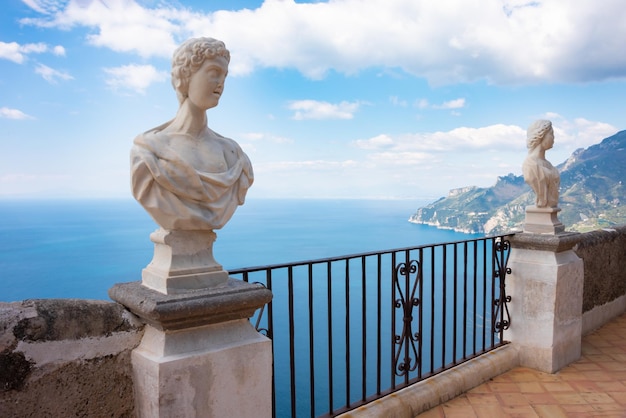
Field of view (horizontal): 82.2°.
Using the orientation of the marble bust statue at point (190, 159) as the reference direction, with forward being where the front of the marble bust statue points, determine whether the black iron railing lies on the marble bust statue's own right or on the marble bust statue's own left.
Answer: on the marble bust statue's own left

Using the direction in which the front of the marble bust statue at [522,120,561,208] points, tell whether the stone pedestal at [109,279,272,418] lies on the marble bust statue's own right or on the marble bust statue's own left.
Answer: on the marble bust statue's own right

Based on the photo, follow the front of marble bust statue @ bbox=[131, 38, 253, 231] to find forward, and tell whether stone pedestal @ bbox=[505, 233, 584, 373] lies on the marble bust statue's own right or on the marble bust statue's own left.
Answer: on the marble bust statue's own left

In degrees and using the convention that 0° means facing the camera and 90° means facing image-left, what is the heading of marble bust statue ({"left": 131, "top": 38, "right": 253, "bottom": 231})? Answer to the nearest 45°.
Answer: approximately 315°

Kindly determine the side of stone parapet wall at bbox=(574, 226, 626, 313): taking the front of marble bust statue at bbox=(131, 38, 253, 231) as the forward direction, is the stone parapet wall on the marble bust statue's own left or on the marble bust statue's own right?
on the marble bust statue's own left

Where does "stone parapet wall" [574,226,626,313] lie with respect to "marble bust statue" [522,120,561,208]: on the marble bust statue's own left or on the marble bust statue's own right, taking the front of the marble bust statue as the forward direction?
on the marble bust statue's own left
